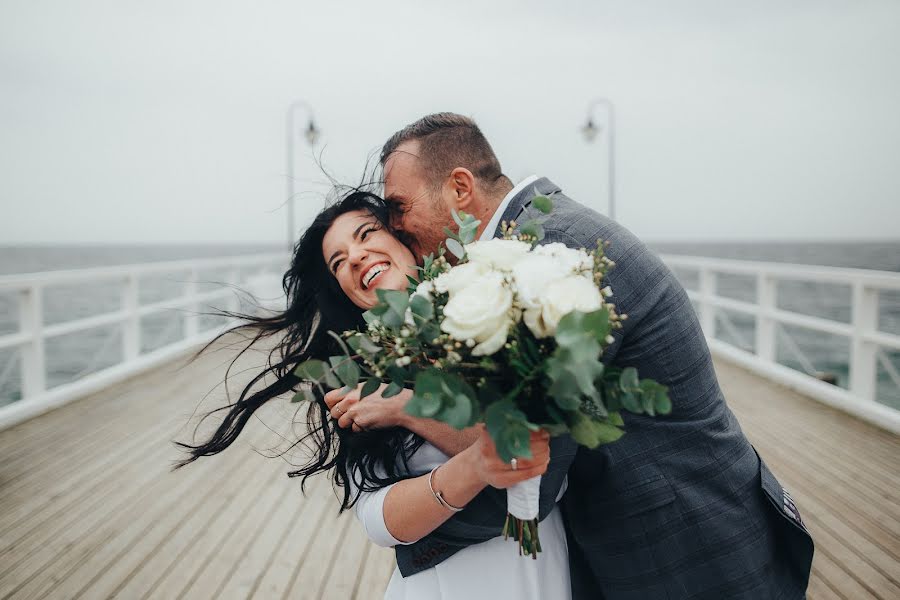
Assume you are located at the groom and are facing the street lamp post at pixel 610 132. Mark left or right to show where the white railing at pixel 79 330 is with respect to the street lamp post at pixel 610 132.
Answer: left

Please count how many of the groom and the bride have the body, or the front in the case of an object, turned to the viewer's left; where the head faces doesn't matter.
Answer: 1

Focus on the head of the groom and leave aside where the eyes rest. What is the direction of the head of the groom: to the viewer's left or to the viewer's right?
to the viewer's left

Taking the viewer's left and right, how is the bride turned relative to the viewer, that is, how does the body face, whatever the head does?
facing the viewer and to the right of the viewer

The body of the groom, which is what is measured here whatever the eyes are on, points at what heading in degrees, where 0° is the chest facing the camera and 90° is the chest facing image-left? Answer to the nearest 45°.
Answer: approximately 90°

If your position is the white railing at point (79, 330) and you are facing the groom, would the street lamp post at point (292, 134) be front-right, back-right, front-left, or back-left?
back-left

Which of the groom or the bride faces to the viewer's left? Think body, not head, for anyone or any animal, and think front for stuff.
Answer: the groom

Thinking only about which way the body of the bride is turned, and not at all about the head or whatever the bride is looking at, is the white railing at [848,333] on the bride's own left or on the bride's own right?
on the bride's own left
